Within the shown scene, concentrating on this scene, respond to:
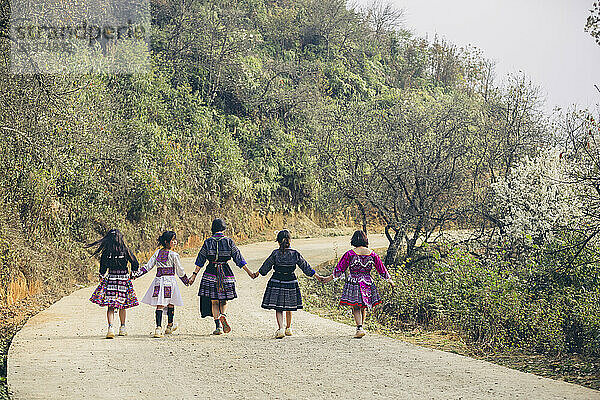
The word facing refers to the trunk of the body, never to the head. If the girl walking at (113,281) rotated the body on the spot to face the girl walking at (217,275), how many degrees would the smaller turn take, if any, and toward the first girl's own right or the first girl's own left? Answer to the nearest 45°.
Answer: approximately 90° to the first girl's own right

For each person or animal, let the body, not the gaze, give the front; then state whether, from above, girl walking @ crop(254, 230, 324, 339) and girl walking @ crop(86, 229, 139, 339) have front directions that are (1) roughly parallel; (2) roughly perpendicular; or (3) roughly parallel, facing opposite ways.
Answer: roughly parallel

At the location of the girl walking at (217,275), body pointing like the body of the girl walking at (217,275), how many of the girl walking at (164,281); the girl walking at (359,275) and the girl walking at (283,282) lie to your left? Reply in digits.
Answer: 1

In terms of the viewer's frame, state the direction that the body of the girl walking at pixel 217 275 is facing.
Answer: away from the camera

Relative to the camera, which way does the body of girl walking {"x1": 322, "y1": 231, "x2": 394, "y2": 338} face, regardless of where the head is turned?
away from the camera

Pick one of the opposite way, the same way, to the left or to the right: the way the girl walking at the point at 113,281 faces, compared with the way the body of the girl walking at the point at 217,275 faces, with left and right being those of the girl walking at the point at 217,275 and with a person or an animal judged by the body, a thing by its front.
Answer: the same way

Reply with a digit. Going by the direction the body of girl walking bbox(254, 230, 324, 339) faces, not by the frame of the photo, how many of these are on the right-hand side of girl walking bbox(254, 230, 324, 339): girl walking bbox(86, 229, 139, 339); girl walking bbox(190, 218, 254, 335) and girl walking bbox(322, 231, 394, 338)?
1

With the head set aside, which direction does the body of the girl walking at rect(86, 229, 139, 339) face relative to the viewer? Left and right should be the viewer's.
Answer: facing away from the viewer

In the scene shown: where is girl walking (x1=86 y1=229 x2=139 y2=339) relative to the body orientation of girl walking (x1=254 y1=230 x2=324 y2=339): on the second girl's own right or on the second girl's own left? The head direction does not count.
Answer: on the second girl's own left

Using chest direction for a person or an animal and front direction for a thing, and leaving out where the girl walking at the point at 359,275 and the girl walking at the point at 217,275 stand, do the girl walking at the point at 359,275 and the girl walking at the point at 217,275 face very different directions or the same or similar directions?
same or similar directions

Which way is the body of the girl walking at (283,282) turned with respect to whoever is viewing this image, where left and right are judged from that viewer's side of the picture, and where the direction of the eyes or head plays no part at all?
facing away from the viewer

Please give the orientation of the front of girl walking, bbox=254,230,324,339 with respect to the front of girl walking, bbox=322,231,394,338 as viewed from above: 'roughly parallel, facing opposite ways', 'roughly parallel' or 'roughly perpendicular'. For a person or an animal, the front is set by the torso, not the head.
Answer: roughly parallel

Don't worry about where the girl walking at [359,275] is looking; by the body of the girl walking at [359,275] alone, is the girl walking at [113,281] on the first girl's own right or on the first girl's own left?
on the first girl's own left

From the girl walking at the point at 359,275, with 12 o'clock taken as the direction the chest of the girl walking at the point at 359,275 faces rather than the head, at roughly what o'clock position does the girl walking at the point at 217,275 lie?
the girl walking at the point at 217,275 is roughly at 9 o'clock from the girl walking at the point at 359,275.

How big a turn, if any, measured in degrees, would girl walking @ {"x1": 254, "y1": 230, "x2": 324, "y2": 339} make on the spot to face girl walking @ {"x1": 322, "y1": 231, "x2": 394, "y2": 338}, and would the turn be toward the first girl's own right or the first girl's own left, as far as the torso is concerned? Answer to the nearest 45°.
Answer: approximately 90° to the first girl's own right
